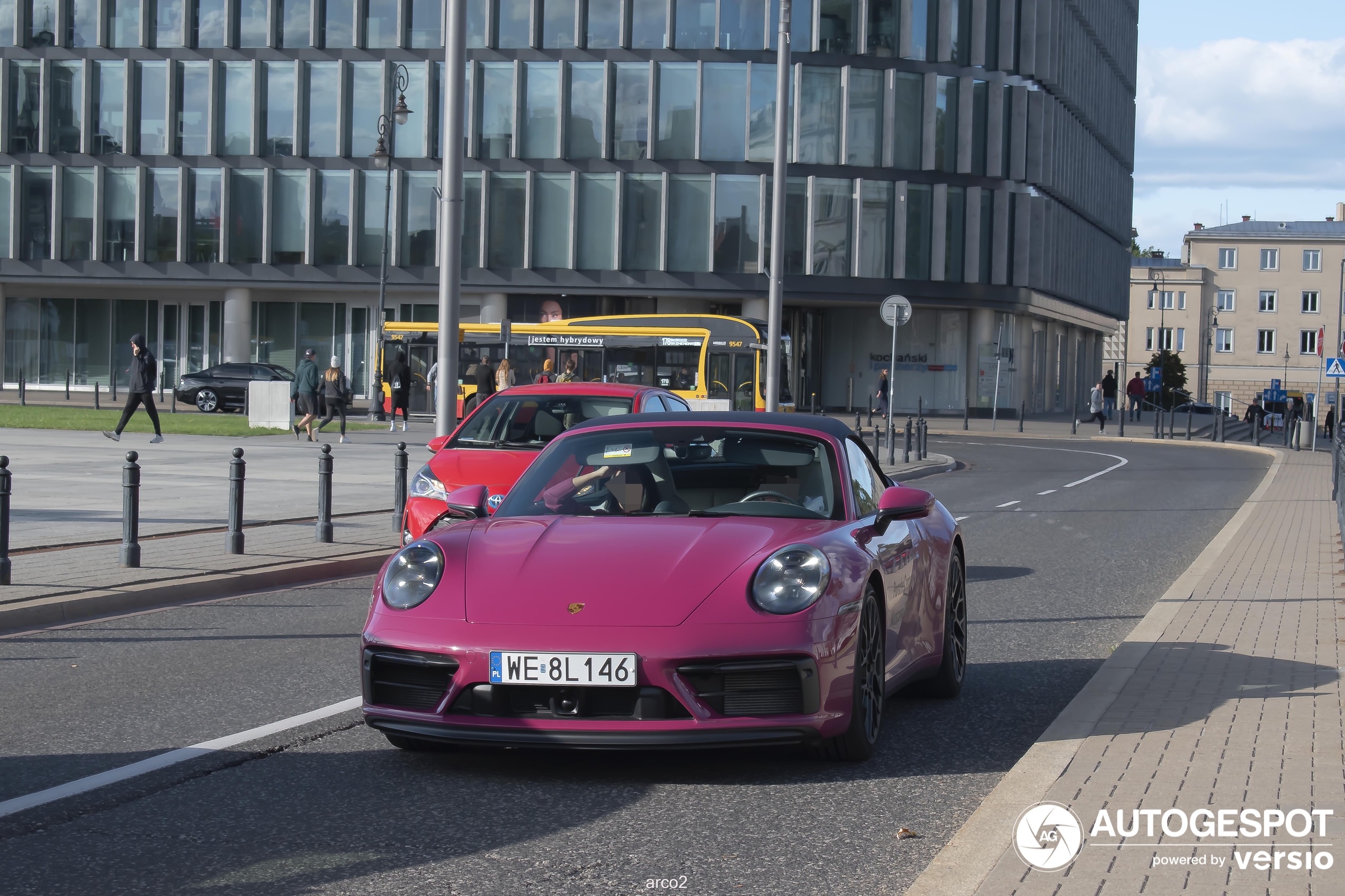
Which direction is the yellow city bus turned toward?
to the viewer's right

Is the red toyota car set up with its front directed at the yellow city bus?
no

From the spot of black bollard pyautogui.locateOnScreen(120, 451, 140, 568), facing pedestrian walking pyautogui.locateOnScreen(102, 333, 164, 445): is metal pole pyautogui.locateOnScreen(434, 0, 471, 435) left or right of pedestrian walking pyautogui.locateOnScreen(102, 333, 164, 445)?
right

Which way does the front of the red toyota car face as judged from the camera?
facing the viewer and to the left of the viewer

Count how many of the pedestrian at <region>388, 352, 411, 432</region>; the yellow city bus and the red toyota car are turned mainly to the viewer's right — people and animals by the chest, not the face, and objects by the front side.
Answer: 1

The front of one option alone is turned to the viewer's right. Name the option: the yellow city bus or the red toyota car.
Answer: the yellow city bus

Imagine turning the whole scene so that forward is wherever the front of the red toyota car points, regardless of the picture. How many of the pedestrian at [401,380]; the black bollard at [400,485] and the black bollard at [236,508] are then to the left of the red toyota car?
0

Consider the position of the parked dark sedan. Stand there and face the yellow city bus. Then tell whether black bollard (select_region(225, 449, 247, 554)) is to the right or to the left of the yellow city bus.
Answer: right

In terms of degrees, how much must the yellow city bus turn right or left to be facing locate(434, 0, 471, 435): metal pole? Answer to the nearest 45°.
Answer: approximately 90° to its right

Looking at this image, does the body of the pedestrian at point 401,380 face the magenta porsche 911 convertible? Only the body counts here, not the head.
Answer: no

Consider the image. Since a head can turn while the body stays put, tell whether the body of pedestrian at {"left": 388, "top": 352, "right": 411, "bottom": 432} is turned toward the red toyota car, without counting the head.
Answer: no

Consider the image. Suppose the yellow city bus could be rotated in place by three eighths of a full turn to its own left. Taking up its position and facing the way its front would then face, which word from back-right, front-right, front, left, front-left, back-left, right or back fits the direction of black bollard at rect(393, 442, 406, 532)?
back-left
